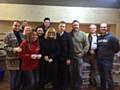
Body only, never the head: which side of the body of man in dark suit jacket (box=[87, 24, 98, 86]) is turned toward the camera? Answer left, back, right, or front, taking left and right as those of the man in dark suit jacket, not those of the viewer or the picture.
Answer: front

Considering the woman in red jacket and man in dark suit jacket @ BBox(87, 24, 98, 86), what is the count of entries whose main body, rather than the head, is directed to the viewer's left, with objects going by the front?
0

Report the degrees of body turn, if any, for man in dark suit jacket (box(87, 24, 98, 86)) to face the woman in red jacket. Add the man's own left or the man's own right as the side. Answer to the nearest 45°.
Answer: approximately 45° to the man's own right
